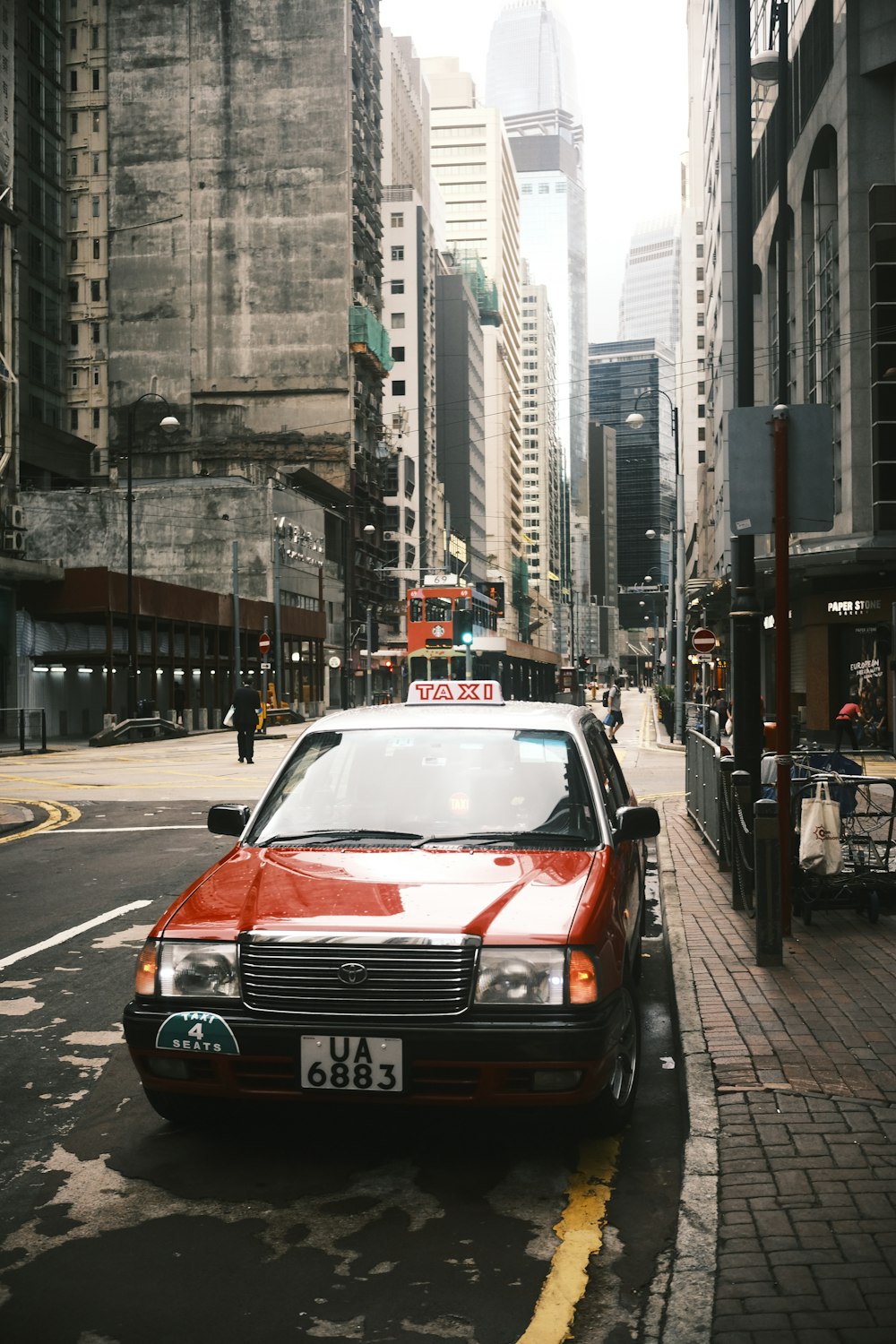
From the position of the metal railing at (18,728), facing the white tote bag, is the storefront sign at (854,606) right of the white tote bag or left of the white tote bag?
left

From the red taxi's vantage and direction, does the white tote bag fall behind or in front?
behind

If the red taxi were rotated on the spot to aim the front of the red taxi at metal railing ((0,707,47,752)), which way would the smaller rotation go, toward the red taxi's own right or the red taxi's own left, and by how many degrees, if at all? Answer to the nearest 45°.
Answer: approximately 180°

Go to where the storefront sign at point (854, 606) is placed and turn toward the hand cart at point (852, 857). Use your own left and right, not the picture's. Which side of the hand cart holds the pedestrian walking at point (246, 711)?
right

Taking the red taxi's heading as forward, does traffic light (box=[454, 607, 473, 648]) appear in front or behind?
behind
